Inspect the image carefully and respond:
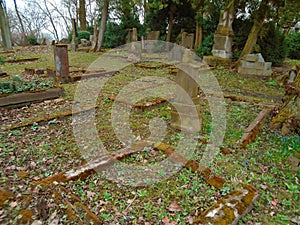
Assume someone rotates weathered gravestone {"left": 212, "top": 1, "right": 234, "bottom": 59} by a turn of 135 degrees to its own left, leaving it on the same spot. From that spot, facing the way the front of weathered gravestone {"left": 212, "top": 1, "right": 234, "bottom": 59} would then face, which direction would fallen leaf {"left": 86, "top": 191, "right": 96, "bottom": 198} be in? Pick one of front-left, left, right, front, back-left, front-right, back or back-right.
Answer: right

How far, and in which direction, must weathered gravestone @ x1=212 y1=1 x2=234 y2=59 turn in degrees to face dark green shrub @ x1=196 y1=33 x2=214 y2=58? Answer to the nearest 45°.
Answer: approximately 90° to its right

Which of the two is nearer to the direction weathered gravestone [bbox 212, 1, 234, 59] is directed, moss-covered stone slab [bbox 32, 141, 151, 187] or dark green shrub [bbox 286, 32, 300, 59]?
the moss-covered stone slab

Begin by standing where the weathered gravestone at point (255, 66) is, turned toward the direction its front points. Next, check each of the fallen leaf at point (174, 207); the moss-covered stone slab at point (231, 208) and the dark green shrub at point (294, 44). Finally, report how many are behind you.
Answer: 1

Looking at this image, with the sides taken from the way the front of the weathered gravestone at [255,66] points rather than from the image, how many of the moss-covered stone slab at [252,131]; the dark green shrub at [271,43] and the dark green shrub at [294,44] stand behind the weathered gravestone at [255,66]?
2

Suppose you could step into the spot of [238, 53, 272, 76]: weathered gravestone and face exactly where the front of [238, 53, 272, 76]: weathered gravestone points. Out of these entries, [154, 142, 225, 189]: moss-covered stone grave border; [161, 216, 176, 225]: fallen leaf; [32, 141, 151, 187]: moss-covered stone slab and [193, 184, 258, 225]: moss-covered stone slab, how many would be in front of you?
4

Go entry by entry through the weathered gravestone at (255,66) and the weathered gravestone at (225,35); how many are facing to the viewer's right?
0

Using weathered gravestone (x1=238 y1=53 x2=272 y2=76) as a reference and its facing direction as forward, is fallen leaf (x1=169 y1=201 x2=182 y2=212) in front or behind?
in front

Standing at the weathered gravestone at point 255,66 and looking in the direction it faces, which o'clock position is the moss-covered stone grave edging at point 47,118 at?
The moss-covered stone grave edging is roughly at 1 o'clock from the weathered gravestone.

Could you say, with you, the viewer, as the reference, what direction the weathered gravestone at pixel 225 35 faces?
facing the viewer and to the left of the viewer

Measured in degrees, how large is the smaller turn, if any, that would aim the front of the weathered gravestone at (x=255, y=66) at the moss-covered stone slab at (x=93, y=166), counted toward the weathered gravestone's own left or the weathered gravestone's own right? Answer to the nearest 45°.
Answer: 0° — it already faces it

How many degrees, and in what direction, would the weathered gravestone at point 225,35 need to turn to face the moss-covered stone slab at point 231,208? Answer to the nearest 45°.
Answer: approximately 45° to its left

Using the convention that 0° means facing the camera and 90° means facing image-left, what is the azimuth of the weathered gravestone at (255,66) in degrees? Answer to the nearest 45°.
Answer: approximately 0°

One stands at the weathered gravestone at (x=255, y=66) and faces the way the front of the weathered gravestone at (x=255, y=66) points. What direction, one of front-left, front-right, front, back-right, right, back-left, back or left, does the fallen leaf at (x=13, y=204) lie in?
front

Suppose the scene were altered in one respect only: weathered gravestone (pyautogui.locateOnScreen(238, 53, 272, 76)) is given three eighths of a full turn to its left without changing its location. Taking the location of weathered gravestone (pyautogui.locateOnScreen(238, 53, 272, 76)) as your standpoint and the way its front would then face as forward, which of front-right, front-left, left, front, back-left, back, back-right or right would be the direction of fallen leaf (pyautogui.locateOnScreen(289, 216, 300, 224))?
back-right

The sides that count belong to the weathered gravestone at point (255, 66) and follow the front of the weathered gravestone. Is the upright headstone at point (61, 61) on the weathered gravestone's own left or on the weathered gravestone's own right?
on the weathered gravestone's own right

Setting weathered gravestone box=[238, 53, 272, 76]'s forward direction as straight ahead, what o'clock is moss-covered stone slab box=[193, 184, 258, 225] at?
The moss-covered stone slab is roughly at 12 o'clock from the weathered gravestone.

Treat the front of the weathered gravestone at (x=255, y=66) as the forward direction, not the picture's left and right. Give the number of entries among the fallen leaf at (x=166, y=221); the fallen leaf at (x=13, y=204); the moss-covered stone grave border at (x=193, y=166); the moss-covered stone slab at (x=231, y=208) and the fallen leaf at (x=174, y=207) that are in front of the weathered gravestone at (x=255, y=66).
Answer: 5

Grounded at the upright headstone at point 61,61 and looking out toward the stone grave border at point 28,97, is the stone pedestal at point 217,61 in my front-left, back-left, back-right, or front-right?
back-left

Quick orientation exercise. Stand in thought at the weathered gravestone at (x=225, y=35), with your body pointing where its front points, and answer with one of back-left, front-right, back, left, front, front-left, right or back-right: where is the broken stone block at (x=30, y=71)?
front
